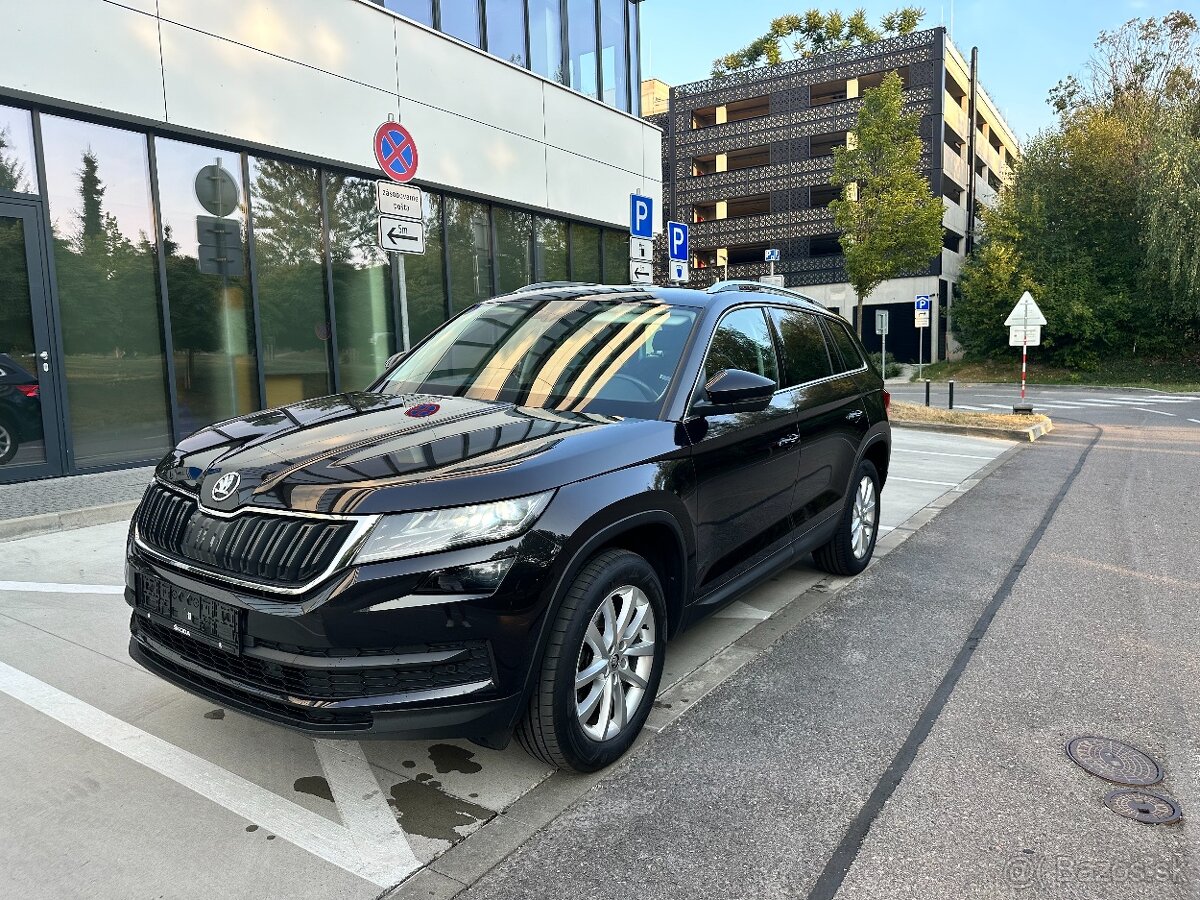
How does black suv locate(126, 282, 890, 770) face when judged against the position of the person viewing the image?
facing the viewer and to the left of the viewer

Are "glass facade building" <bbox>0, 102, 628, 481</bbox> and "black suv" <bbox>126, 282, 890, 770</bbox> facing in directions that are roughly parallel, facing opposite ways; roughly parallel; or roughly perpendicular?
roughly perpendicular

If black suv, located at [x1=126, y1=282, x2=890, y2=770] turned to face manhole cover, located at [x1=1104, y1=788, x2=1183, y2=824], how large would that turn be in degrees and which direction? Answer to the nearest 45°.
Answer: approximately 135° to its left

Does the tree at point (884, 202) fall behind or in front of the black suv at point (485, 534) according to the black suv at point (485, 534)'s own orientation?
behind

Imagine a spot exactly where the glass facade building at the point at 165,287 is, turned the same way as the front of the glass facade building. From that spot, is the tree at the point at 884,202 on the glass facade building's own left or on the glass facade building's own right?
on the glass facade building's own left

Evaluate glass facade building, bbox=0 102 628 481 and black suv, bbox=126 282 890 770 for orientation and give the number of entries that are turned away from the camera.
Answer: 0

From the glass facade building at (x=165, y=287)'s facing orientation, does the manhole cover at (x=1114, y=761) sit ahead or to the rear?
ahead

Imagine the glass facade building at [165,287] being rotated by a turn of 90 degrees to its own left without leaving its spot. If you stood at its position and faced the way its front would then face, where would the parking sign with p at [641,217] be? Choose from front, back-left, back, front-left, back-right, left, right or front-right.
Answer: front-right

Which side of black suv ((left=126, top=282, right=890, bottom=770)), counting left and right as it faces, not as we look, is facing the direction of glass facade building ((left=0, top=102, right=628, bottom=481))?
right

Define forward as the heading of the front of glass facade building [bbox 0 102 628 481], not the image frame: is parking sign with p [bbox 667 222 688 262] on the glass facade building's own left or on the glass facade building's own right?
on the glass facade building's own left

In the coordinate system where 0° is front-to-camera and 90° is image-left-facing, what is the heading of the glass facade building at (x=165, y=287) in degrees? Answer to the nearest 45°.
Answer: approximately 315°
